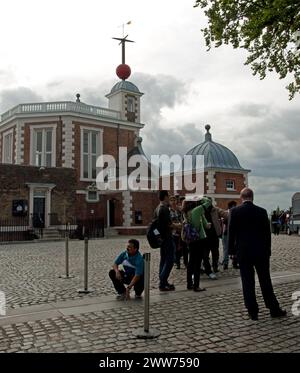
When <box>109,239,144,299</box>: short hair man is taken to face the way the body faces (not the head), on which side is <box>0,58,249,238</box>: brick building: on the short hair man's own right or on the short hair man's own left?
on the short hair man's own right

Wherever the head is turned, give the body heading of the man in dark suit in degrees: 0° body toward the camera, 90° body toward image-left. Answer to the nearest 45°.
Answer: approximately 180°

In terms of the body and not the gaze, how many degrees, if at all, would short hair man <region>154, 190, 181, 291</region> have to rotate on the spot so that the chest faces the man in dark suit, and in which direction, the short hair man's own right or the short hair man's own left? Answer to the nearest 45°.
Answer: approximately 45° to the short hair man's own right

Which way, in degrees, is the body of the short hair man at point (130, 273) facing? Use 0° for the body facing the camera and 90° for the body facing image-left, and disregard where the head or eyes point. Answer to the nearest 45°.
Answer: approximately 45°

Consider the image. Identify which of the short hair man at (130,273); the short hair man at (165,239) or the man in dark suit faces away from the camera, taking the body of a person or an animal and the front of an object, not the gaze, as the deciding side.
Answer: the man in dark suit

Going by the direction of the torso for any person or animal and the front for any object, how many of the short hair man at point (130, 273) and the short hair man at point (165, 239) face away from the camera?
0

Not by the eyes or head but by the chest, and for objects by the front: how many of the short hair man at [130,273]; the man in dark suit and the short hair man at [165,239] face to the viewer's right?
1

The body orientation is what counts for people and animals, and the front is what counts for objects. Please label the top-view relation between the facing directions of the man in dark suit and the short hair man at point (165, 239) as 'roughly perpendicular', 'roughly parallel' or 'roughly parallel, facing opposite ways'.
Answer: roughly perpendicular

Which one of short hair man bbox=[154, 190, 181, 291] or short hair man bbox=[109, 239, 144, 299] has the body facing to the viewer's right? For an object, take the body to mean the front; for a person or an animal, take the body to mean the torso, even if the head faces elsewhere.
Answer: short hair man bbox=[154, 190, 181, 291]

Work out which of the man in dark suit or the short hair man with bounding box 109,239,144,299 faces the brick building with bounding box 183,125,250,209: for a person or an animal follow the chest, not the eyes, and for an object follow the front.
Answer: the man in dark suit

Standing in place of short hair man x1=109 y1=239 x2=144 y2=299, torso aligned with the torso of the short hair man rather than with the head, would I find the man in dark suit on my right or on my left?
on my left

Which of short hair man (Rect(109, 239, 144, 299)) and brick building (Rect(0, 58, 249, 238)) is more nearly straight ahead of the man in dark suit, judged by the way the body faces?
the brick building

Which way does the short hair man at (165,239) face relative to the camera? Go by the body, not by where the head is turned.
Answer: to the viewer's right

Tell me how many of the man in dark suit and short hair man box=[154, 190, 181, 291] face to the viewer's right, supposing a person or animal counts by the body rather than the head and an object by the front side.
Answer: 1

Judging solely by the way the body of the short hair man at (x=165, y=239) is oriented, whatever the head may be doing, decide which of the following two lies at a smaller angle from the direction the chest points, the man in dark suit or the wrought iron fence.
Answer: the man in dark suit
